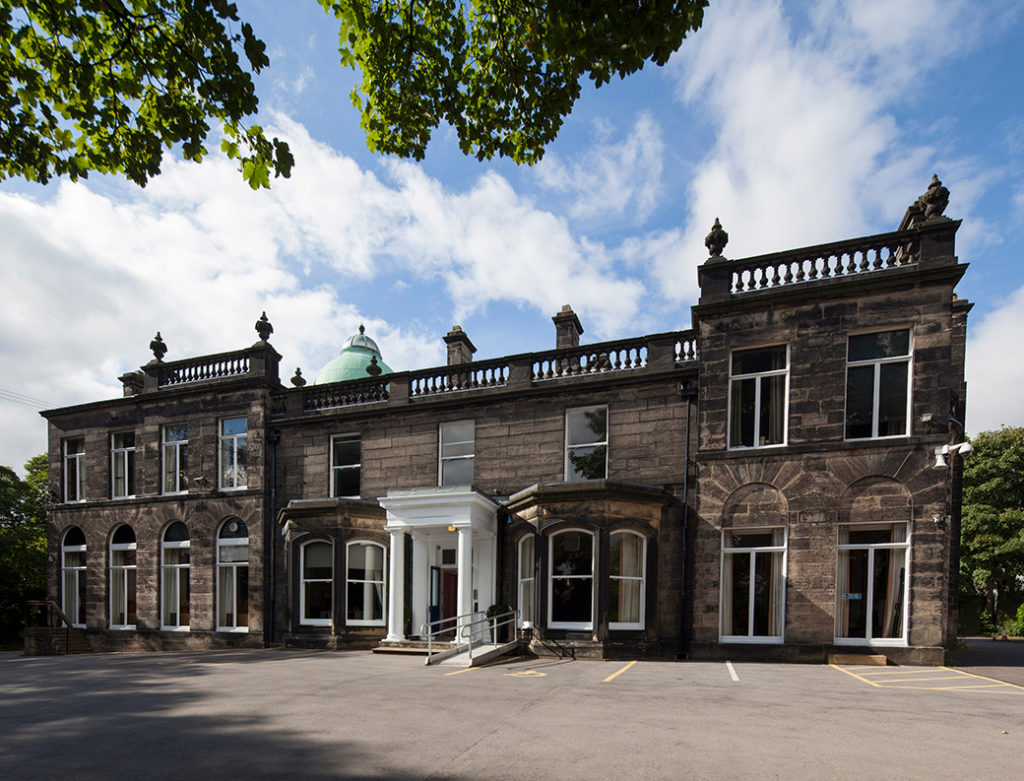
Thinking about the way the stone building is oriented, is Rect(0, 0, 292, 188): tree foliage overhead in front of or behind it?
in front

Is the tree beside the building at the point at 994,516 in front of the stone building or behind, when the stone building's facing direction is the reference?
behind

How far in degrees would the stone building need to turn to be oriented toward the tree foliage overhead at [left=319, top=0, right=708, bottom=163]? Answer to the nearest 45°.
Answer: approximately 45° to its left

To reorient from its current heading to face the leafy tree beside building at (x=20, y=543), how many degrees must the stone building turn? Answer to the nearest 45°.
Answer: approximately 90° to its right

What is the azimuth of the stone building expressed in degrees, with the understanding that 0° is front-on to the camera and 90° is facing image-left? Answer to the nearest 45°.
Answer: approximately 45°
